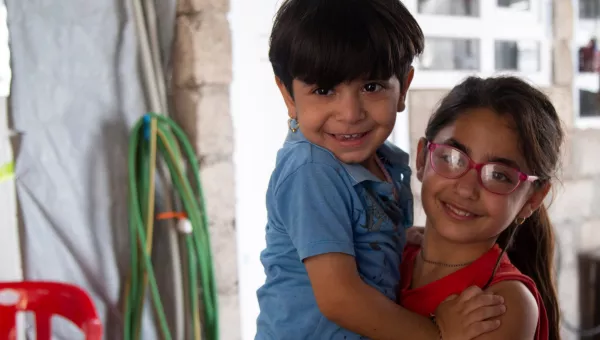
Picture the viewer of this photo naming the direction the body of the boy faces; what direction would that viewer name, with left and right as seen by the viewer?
facing the viewer and to the right of the viewer

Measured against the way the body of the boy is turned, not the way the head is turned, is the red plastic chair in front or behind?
behind

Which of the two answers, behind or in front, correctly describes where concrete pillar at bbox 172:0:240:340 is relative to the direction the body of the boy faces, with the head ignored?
behind

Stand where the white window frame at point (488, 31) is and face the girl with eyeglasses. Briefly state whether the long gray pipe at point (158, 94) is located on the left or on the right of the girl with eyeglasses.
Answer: right

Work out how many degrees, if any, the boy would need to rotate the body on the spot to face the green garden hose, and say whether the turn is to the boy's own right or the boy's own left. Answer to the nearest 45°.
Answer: approximately 180°

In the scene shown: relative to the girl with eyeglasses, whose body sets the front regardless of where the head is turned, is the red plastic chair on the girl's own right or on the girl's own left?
on the girl's own right

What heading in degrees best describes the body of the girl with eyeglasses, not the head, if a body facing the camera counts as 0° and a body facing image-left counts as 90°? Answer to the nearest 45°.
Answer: approximately 45°

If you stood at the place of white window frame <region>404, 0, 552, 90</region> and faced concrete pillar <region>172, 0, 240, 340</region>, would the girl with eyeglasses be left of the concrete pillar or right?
left

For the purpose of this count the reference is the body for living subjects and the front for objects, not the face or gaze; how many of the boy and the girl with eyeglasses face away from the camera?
0

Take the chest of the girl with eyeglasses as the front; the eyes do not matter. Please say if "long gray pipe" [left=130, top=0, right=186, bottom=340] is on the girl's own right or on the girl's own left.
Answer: on the girl's own right
